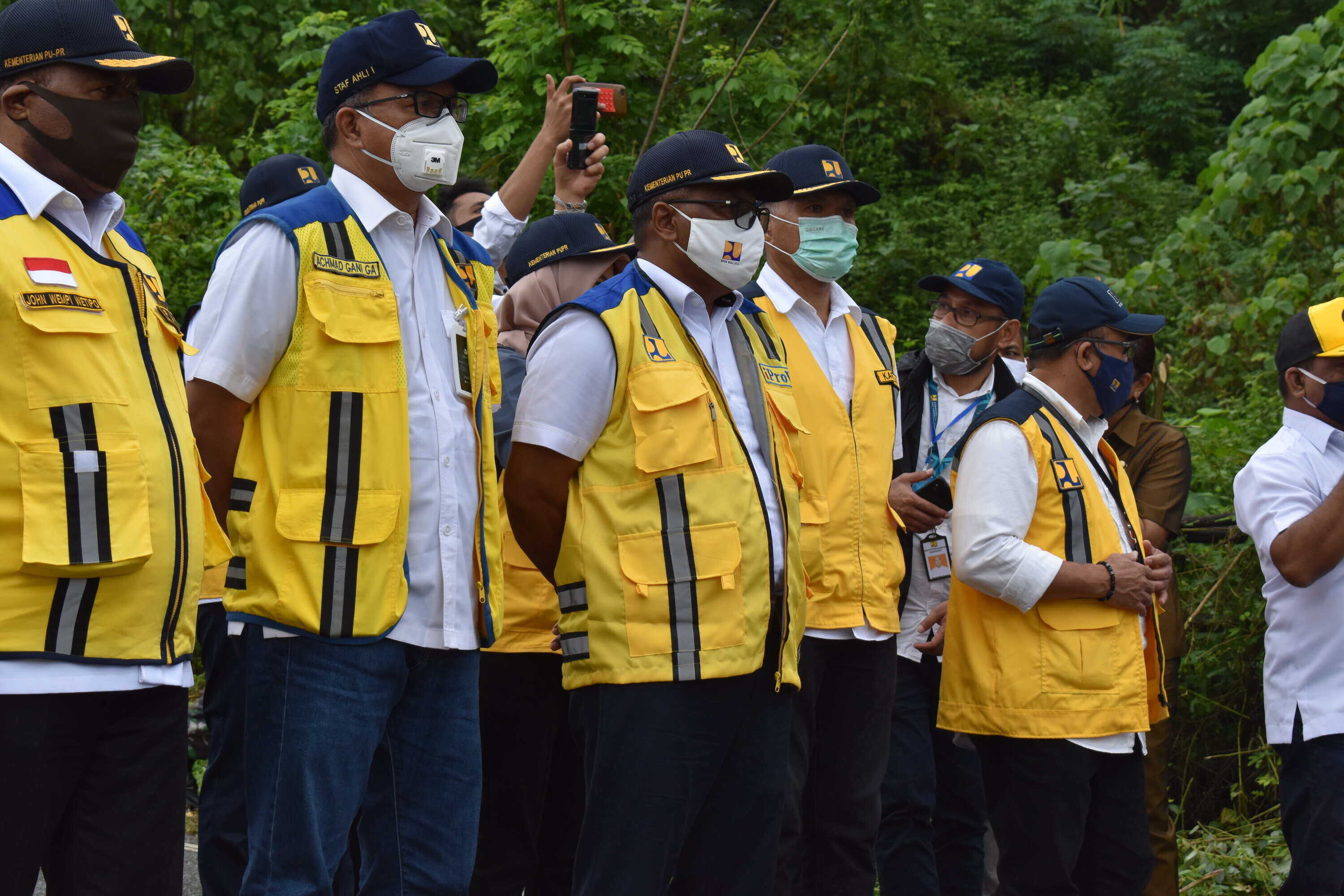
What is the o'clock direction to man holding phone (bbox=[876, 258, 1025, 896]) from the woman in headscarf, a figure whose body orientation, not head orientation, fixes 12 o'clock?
The man holding phone is roughly at 11 o'clock from the woman in headscarf.

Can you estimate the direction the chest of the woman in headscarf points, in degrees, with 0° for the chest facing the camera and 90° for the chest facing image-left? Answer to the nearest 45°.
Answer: approximately 270°

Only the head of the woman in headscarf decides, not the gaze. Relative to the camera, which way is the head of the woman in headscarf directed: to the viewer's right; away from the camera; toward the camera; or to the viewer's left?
to the viewer's right
